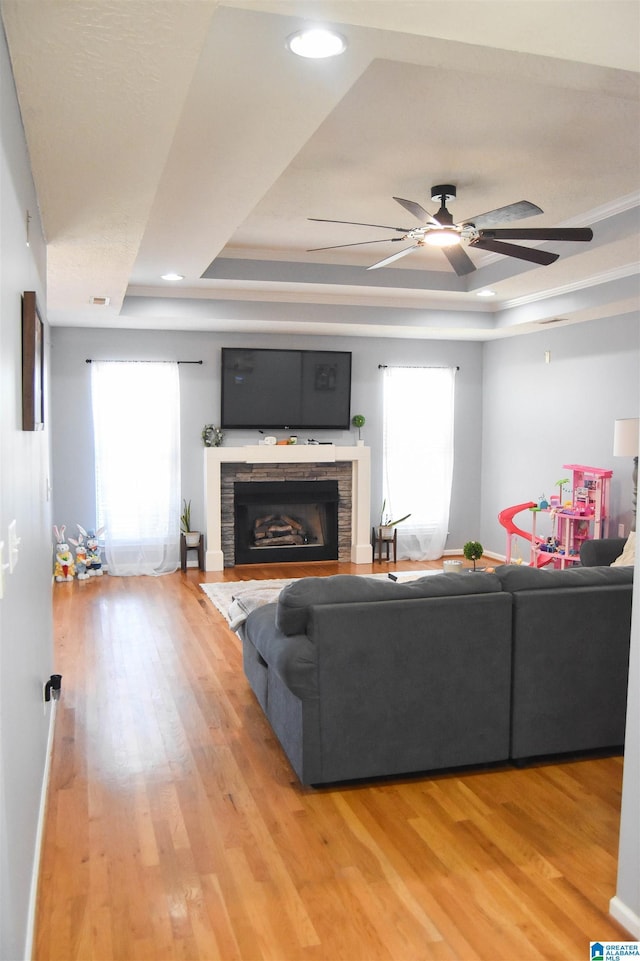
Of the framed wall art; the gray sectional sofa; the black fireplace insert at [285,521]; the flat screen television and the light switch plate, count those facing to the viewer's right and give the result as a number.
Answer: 2

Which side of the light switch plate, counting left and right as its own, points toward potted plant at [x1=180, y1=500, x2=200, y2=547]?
left

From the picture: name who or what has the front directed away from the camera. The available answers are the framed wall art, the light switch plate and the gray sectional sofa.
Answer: the gray sectional sofa

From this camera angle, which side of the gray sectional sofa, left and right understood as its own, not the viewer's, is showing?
back

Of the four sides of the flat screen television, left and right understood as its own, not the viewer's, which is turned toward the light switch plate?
front

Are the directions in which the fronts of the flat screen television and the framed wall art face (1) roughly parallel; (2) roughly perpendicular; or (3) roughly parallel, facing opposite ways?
roughly perpendicular

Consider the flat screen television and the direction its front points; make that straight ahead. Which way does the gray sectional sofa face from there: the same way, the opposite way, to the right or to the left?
the opposite way

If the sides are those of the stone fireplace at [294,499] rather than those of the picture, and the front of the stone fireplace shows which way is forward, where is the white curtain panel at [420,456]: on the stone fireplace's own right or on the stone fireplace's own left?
on the stone fireplace's own left

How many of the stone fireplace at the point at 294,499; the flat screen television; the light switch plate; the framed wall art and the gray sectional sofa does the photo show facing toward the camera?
2

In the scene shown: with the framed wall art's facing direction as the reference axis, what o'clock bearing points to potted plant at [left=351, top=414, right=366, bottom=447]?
The potted plant is roughly at 10 o'clock from the framed wall art.

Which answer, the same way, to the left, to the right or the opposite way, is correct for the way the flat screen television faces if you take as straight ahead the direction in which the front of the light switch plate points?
to the right

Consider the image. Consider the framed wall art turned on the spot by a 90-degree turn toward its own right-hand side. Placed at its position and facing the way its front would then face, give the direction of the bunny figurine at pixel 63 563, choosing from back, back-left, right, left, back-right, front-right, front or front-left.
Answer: back

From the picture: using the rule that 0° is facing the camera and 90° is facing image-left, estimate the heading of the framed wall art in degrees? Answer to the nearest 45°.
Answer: approximately 270°

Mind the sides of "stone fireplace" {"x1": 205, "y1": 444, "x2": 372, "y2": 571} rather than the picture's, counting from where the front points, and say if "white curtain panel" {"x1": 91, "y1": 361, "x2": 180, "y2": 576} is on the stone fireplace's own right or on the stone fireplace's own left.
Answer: on the stone fireplace's own right

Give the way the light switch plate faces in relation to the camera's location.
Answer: facing to the right of the viewer

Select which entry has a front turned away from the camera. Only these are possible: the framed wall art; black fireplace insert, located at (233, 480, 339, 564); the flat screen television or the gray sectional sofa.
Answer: the gray sectional sofa
